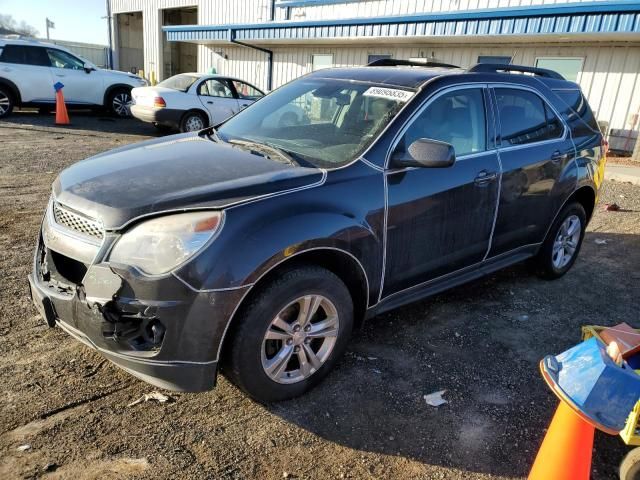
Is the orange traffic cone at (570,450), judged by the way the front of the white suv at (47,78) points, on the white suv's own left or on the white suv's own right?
on the white suv's own right

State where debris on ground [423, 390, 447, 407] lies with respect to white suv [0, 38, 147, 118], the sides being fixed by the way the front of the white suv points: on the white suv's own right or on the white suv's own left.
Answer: on the white suv's own right

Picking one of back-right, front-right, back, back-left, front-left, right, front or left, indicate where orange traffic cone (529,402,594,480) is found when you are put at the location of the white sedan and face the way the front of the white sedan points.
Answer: back-right

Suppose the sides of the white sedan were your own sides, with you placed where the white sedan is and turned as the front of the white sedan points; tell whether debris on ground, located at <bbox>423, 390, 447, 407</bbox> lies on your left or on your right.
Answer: on your right

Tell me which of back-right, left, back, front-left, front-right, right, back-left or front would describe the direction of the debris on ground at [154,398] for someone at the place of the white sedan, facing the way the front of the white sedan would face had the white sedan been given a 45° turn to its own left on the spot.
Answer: back

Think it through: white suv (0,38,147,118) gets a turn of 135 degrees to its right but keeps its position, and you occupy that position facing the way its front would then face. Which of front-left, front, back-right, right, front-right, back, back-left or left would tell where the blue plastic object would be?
front-left

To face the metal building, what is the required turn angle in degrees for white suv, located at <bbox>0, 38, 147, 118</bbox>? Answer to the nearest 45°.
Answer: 0° — it already faces it

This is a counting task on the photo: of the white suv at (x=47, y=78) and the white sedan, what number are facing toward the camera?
0

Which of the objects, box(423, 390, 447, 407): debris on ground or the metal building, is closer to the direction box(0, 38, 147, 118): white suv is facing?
the metal building

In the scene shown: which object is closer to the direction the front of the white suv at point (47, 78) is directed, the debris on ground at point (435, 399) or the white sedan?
the white sedan

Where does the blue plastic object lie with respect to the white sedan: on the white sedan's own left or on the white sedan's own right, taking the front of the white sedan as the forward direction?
on the white sedan's own right

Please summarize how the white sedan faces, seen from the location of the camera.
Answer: facing away from the viewer and to the right of the viewer

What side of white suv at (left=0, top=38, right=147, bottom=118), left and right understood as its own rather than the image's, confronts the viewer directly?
right
